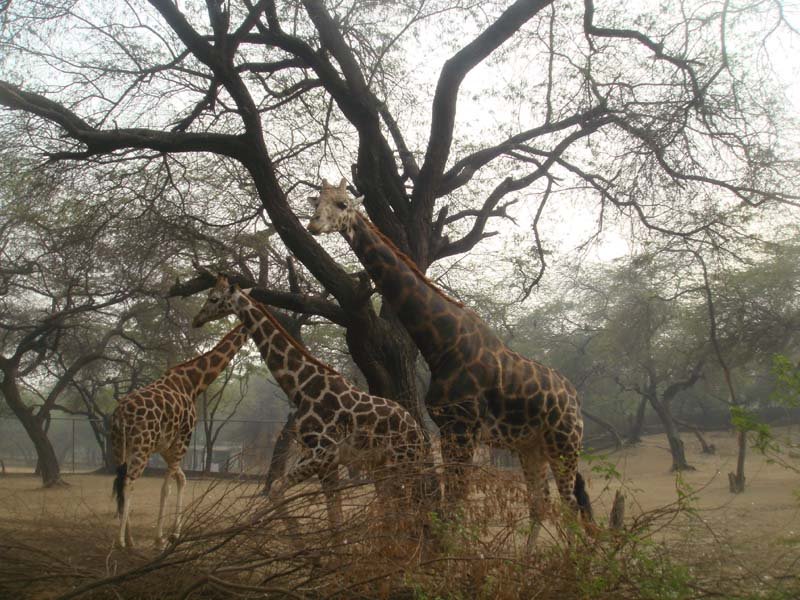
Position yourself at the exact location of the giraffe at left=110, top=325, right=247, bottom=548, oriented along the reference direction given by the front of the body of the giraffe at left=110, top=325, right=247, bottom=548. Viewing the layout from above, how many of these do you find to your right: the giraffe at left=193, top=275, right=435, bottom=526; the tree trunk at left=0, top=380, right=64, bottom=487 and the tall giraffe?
2

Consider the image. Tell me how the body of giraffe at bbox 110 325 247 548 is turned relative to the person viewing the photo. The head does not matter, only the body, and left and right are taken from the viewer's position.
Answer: facing away from the viewer and to the right of the viewer

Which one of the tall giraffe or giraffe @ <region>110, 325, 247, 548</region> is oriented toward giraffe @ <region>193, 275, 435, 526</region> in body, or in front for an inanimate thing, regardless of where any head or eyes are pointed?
the tall giraffe

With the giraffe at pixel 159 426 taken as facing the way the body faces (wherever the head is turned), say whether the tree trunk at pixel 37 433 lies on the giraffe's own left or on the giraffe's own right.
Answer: on the giraffe's own left

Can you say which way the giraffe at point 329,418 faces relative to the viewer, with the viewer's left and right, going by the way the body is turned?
facing to the left of the viewer

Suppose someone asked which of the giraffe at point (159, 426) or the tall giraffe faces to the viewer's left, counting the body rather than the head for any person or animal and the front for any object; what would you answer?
the tall giraffe

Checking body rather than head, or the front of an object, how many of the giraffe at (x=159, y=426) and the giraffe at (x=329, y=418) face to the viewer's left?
1

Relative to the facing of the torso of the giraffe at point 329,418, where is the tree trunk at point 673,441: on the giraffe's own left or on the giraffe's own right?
on the giraffe's own right

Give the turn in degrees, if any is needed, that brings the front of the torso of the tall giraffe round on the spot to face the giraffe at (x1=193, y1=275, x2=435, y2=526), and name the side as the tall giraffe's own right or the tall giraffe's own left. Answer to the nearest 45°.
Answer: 0° — it already faces it

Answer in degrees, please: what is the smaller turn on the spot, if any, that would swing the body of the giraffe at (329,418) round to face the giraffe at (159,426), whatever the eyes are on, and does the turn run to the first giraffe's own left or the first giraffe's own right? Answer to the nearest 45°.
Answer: approximately 45° to the first giraffe's own right

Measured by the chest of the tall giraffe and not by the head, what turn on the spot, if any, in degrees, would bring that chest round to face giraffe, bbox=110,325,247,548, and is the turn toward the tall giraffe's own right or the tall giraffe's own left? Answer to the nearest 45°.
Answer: approximately 45° to the tall giraffe's own right

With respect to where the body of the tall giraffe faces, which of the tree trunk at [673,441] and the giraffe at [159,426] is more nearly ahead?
the giraffe

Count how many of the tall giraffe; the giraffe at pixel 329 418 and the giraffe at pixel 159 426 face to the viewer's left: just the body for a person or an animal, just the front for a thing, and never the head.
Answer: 2

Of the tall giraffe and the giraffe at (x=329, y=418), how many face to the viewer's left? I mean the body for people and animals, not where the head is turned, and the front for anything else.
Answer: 2

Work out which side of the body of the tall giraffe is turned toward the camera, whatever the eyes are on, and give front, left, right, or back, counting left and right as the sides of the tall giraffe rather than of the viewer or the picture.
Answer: left
